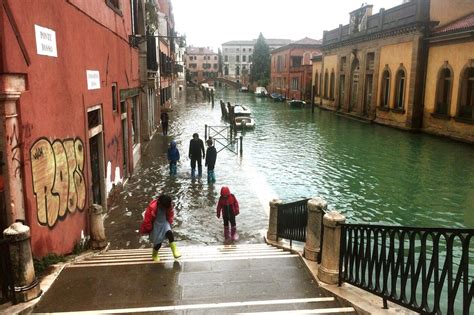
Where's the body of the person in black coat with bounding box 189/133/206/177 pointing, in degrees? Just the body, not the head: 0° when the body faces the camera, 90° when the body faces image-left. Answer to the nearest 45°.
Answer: approximately 180°

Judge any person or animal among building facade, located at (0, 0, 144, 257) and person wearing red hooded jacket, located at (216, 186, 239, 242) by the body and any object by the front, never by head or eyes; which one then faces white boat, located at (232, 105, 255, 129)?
the person wearing red hooded jacket

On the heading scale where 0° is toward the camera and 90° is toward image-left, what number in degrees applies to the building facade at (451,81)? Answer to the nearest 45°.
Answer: approximately 45°

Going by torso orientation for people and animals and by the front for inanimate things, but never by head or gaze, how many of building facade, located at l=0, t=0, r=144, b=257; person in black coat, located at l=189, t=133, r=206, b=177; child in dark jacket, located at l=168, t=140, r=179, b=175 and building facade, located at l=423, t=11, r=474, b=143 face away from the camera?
2

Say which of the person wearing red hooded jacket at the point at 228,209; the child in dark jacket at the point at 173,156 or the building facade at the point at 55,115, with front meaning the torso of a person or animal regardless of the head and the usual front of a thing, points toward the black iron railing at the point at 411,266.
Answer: the building facade

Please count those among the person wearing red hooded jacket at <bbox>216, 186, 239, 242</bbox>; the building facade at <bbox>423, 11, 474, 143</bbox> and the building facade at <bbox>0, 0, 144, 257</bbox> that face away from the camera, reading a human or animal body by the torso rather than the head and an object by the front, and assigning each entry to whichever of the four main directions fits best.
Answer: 1

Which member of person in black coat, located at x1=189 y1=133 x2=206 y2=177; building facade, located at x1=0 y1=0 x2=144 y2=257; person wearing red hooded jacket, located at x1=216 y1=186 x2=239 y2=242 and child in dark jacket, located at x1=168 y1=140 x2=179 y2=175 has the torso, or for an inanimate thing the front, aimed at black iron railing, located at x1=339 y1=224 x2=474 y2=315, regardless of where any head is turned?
the building facade

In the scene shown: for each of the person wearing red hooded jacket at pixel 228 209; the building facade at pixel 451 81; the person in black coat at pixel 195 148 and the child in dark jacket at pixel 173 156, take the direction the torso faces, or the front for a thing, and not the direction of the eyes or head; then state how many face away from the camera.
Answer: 3

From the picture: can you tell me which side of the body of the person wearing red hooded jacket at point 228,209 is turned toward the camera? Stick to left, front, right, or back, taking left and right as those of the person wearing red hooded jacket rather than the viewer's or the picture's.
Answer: back

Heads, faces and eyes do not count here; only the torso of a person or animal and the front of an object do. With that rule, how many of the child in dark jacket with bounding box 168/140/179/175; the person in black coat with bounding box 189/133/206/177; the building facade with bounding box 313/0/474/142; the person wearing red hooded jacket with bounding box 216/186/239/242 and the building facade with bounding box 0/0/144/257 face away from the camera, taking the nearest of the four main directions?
3

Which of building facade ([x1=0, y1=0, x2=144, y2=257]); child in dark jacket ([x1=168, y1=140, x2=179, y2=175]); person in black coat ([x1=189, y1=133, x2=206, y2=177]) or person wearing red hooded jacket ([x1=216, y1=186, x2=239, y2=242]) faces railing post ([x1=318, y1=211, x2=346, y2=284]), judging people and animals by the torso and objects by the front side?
the building facade

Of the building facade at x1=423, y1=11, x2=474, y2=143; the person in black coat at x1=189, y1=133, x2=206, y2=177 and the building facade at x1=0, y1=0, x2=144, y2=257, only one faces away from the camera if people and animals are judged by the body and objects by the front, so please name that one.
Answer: the person in black coat

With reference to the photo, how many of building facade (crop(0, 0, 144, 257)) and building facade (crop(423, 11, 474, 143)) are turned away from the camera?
0

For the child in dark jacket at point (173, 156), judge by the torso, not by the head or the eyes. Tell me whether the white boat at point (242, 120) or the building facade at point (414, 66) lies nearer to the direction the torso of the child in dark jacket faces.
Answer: the white boat

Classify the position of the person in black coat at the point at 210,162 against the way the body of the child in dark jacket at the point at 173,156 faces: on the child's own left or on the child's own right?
on the child's own right

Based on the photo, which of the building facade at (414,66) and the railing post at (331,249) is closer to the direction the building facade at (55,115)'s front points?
the railing post
